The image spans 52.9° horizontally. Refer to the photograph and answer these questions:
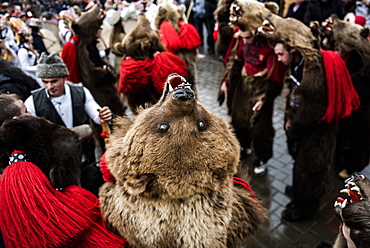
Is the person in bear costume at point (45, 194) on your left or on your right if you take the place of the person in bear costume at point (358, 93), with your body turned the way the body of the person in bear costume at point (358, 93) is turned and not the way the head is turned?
on your left

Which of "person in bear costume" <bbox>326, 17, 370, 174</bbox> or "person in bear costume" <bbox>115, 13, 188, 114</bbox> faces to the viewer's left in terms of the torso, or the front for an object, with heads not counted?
"person in bear costume" <bbox>326, 17, 370, 174</bbox>

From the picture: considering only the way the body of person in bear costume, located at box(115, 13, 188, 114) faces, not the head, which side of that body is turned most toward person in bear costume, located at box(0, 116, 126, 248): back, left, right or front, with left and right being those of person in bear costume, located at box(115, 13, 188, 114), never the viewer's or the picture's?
back

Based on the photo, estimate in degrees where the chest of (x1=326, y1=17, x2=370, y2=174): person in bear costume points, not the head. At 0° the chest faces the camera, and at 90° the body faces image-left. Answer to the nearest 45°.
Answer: approximately 90°

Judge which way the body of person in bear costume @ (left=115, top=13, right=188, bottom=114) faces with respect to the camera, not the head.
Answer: away from the camera
